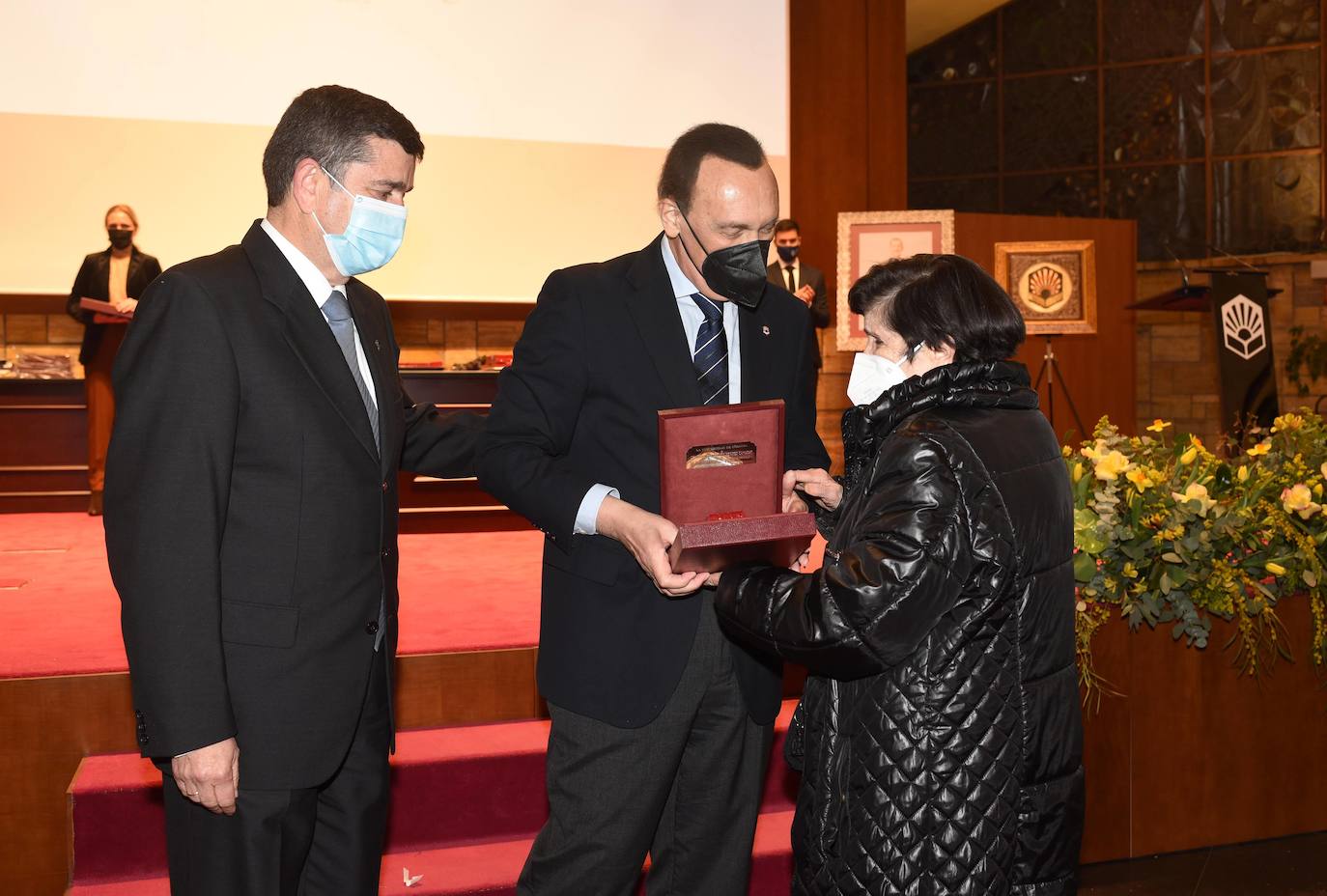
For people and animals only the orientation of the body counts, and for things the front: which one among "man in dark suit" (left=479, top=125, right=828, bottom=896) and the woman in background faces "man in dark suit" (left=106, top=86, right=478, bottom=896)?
the woman in background

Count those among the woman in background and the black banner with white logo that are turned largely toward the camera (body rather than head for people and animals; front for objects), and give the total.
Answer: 2

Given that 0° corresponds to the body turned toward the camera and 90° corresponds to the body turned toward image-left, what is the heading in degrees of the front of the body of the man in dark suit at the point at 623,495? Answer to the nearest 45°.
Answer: approximately 315°

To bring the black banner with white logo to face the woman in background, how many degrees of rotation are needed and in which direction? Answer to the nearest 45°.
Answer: approximately 45° to its right

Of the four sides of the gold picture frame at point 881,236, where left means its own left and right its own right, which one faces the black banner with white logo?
left

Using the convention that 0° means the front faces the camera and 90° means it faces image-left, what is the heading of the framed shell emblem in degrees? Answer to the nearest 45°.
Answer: approximately 0°
